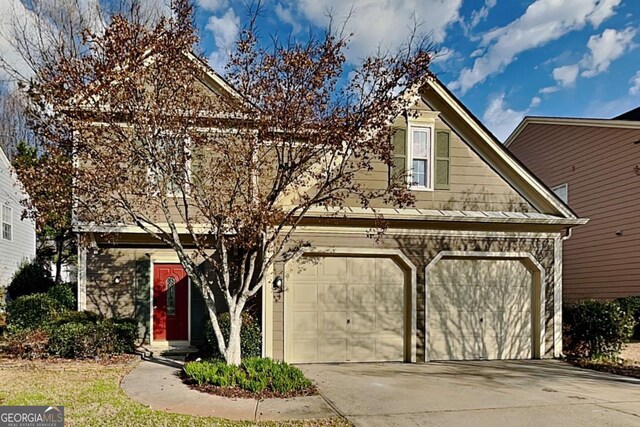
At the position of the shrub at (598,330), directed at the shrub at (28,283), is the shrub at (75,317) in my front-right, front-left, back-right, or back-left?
front-left

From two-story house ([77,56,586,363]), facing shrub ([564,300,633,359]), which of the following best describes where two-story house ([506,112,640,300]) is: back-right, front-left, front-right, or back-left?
front-left

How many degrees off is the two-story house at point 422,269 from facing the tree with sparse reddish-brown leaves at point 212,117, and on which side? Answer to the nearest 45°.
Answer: approximately 45° to its right

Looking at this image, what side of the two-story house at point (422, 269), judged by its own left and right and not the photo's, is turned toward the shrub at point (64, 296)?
right

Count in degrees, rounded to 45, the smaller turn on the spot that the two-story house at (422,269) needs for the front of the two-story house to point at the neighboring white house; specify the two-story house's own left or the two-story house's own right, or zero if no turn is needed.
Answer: approximately 135° to the two-story house's own right

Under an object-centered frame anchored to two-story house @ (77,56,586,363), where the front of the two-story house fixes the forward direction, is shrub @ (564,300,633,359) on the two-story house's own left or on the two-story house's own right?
on the two-story house's own left

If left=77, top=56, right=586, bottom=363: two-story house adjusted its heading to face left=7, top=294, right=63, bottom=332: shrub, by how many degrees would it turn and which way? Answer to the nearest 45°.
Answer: approximately 90° to its right

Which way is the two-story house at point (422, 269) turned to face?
toward the camera

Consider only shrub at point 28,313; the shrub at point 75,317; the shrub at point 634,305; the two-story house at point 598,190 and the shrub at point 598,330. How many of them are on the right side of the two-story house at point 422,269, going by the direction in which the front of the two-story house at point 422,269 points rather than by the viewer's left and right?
2

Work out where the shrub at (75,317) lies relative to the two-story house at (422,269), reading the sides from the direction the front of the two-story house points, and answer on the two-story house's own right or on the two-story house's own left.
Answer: on the two-story house's own right

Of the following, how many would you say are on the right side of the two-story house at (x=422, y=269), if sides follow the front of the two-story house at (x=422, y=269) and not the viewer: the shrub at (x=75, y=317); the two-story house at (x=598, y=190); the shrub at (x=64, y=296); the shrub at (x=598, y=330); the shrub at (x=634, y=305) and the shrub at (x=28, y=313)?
3

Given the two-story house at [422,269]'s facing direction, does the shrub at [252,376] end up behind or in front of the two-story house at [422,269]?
in front
